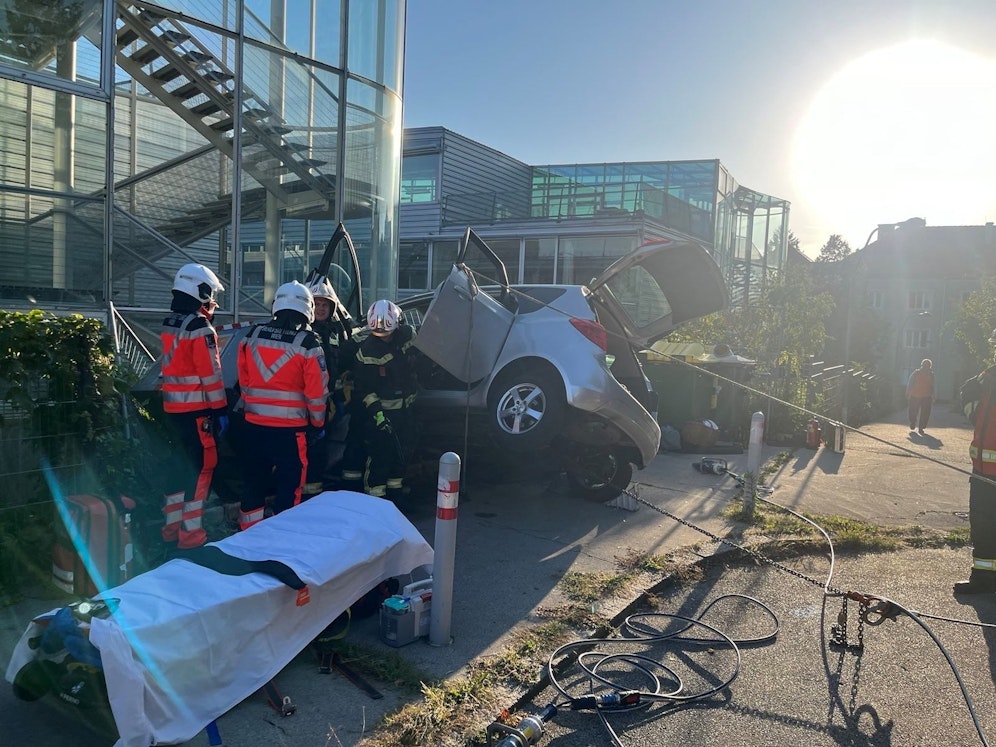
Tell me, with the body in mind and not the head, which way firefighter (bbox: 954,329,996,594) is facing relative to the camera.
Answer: to the viewer's left

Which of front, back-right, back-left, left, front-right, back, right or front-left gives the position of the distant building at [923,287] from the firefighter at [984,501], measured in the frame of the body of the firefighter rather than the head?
right

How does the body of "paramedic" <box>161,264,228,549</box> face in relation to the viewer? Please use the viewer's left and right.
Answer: facing away from the viewer and to the right of the viewer

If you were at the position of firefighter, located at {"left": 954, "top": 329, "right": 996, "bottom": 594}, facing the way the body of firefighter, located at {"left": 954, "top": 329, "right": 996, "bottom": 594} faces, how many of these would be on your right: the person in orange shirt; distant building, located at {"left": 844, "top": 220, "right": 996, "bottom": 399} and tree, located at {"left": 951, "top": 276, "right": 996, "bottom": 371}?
3

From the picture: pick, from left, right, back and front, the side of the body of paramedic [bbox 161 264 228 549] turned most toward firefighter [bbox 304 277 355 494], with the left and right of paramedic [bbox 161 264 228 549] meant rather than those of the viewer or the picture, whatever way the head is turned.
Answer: front

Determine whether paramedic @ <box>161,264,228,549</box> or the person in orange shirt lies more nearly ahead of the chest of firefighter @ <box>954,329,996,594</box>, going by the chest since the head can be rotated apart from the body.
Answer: the paramedic

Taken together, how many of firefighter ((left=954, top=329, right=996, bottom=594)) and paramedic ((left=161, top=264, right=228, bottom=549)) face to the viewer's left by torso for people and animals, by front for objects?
1

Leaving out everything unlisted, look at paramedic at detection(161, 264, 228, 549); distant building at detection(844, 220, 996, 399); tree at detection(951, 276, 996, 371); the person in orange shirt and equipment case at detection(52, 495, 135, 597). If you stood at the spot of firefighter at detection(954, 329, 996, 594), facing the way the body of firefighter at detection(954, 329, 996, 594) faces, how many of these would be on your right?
3

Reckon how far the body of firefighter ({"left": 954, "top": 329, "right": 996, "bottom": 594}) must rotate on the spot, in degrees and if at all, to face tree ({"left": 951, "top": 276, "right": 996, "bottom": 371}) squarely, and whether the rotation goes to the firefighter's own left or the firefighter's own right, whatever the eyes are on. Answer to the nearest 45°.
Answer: approximately 90° to the firefighter's own right

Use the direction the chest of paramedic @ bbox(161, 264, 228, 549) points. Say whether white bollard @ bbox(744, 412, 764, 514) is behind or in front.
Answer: in front
